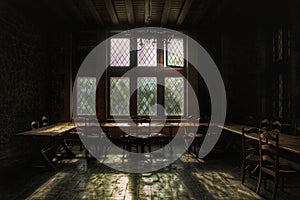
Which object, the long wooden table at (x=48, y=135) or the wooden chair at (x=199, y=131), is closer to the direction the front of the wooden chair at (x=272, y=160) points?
the wooden chair

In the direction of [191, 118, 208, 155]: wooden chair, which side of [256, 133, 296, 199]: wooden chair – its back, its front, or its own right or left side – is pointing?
left

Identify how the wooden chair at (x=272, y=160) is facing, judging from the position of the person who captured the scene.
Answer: facing away from the viewer and to the right of the viewer

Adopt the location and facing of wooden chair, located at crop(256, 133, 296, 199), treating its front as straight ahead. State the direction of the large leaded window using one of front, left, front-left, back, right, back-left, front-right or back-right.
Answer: left

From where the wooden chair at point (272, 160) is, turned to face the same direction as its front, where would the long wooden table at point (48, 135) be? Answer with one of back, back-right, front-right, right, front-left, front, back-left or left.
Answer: back-left
